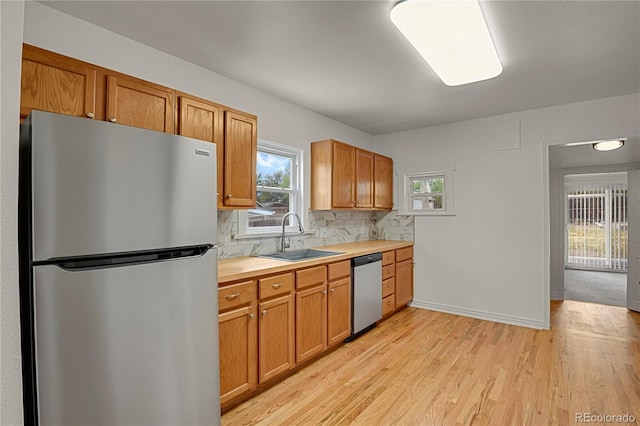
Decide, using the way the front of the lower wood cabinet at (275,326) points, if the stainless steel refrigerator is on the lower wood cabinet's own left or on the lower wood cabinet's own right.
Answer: on the lower wood cabinet's own right

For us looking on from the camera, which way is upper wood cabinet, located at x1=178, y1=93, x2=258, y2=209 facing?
facing the viewer and to the right of the viewer

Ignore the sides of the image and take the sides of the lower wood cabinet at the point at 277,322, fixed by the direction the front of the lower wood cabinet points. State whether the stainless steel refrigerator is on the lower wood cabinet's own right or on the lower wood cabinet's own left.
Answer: on the lower wood cabinet's own right

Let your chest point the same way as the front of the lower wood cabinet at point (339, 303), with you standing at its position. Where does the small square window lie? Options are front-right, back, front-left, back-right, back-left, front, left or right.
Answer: left

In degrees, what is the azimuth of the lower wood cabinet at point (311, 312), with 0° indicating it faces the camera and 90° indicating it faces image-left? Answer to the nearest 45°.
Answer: approximately 315°

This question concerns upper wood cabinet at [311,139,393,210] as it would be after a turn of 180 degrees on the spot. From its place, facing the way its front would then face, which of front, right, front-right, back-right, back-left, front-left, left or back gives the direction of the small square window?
right

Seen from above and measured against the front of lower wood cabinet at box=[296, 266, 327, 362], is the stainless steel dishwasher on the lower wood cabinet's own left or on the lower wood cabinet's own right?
on the lower wood cabinet's own left

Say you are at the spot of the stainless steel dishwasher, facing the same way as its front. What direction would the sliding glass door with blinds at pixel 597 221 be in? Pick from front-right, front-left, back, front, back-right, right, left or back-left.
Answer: left

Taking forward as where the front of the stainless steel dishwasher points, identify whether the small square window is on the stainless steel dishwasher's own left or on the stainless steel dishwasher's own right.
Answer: on the stainless steel dishwasher's own left
